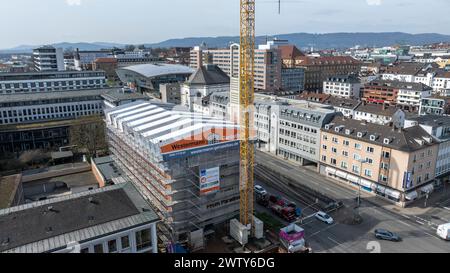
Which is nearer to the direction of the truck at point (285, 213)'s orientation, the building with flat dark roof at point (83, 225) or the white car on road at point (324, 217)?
the white car on road

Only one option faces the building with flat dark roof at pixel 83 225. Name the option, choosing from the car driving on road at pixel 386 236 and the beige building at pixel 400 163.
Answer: the beige building

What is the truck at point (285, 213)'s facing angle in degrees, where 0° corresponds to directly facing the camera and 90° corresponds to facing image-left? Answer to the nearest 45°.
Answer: approximately 315°

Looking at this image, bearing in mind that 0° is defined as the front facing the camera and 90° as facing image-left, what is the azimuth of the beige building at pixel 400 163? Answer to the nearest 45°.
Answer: approximately 45°

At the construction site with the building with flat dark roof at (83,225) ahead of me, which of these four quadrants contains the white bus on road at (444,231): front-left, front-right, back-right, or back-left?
back-left

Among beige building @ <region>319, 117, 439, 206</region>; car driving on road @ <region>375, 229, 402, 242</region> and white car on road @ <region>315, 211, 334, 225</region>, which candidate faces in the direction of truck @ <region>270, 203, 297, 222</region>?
the beige building

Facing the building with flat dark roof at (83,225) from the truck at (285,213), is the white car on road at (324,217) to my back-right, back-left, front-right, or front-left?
back-left
